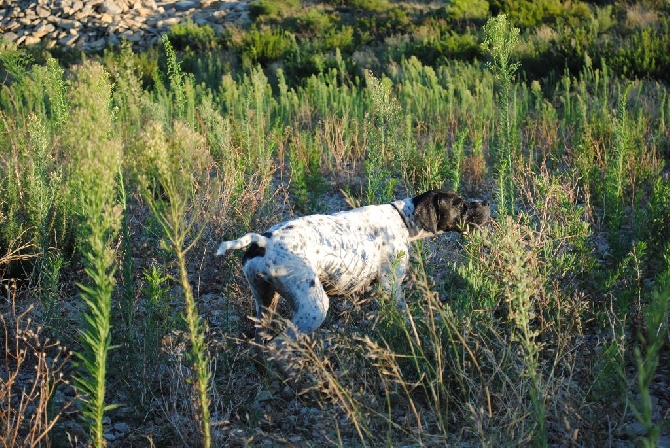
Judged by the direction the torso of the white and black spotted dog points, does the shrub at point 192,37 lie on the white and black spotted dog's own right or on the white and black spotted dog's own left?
on the white and black spotted dog's own left

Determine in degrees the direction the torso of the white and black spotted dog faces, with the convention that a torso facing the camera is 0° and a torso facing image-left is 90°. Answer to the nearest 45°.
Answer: approximately 225°

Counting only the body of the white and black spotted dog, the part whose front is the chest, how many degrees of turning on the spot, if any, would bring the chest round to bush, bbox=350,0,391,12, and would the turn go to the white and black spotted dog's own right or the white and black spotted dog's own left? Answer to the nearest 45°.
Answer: approximately 45° to the white and black spotted dog's own left

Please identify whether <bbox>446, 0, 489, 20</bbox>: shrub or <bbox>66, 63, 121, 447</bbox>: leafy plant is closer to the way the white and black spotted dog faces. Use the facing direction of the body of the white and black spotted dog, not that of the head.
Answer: the shrub

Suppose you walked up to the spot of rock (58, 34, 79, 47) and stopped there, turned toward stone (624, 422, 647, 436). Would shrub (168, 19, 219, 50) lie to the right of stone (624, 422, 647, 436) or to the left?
left

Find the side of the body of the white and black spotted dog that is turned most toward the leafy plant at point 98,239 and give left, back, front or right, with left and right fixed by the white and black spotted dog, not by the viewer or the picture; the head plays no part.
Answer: back

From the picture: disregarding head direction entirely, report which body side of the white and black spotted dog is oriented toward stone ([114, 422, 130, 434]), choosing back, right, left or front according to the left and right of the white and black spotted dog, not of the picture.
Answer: back

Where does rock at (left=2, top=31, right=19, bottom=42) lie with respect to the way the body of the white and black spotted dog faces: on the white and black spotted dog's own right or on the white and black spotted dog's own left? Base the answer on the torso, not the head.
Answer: on the white and black spotted dog's own left
